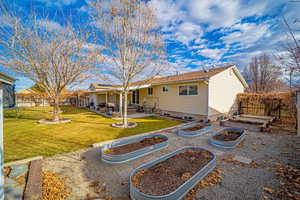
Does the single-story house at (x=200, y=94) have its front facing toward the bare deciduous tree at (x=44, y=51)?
no

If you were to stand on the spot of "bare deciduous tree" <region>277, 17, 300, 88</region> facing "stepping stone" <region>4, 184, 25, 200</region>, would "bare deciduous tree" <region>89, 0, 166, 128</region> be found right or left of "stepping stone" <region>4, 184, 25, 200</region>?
right
